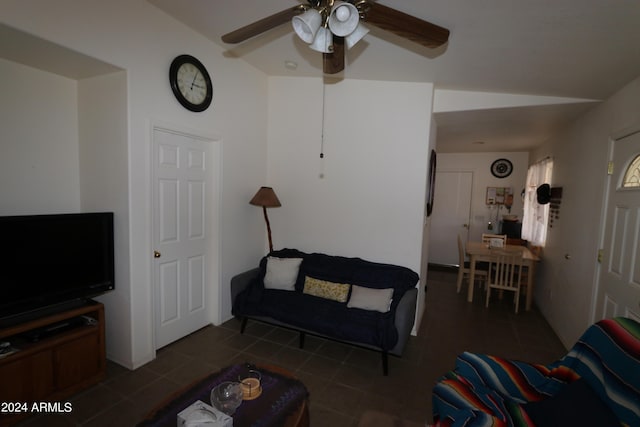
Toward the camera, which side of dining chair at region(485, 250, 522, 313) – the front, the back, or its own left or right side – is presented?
back

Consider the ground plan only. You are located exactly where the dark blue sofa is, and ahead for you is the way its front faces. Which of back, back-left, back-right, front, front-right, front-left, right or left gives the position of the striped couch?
left

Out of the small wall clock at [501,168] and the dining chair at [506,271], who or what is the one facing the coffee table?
the small wall clock

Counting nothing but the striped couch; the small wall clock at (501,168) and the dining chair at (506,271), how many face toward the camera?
1

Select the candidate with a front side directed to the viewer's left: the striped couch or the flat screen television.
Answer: the striped couch

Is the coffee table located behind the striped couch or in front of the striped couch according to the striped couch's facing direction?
in front

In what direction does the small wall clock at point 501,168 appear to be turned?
toward the camera

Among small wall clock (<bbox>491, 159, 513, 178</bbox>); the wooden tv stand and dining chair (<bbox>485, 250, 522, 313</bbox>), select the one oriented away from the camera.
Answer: the dining chair

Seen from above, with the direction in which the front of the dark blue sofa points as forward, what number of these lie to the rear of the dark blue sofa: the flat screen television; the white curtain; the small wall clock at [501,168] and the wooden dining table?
3

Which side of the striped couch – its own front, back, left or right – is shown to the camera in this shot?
left

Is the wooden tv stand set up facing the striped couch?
yes

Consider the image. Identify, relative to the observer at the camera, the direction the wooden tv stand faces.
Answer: facing the viewer and to the right of the viewer

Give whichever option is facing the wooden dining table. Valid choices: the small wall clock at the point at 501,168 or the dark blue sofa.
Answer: the small wall clock
